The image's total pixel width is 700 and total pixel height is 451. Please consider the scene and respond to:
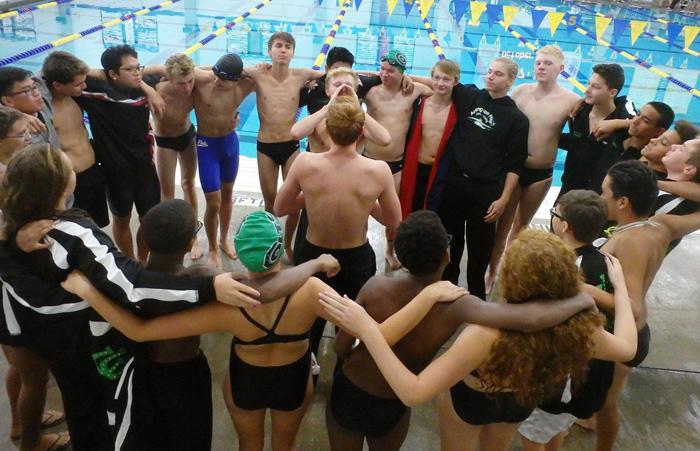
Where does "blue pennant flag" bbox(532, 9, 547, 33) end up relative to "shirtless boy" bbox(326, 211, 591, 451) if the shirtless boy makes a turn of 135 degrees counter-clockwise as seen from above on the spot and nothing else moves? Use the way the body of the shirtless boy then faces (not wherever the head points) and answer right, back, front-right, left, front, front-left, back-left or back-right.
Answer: back-right

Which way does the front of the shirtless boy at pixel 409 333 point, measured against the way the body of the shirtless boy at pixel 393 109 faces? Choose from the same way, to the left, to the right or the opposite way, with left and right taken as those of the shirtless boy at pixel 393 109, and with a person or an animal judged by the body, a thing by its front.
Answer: the opposite way

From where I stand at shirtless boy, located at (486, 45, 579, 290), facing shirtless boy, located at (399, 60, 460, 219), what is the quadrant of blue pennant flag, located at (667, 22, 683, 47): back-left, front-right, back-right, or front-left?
back-right

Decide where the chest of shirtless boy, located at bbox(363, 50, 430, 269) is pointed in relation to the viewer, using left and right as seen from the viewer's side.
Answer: facing the viewer

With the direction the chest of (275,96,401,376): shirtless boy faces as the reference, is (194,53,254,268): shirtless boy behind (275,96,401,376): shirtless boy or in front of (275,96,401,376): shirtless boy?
in front

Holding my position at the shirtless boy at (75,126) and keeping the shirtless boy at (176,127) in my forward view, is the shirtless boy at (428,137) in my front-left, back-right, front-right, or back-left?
front-right

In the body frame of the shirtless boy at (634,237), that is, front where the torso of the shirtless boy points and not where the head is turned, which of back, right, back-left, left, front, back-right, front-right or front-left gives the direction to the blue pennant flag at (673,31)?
front-right

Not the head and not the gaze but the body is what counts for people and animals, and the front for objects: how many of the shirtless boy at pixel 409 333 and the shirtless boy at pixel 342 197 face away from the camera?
2

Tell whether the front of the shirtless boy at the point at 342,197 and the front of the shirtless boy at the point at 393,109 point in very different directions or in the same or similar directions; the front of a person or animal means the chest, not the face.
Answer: very different directions

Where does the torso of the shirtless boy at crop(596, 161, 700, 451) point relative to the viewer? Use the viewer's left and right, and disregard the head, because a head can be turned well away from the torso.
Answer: facing away from the viewer and to the left of the viewer

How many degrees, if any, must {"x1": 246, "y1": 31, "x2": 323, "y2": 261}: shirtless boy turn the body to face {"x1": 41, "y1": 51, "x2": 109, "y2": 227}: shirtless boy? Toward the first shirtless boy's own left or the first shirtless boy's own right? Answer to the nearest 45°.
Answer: approximately 45° to the first shirtless boy's own right

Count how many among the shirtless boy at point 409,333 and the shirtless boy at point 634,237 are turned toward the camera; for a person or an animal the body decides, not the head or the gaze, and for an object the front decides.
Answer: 0

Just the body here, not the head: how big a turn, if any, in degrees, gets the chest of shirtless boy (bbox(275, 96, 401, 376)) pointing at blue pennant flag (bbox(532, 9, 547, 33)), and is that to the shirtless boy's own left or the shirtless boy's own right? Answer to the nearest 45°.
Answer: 0° — they already face it

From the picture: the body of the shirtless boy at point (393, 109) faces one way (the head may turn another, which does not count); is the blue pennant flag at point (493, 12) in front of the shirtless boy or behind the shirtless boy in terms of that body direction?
behind

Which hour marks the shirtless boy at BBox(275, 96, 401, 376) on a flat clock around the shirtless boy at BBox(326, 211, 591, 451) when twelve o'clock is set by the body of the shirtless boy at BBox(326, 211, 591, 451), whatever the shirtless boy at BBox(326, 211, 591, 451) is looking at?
the shirtless boy at BBox(275, 96, 401, 376) is roughly at 11 o'clock from the shirtless boy at BBox(326, 211, 591, 451).

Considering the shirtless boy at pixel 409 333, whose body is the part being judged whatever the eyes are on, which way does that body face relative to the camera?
away from the camera

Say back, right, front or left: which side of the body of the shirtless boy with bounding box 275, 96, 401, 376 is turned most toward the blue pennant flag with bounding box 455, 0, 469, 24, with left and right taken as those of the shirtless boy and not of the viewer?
front

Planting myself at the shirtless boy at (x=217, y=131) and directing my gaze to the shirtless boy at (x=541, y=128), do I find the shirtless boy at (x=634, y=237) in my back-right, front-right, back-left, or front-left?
front-right

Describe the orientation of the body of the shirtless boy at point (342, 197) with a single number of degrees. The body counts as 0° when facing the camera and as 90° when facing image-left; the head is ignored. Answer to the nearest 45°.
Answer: approximately 180°

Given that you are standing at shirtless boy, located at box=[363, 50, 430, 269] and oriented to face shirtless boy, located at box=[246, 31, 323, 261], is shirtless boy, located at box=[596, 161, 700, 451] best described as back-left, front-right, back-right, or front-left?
back-left
